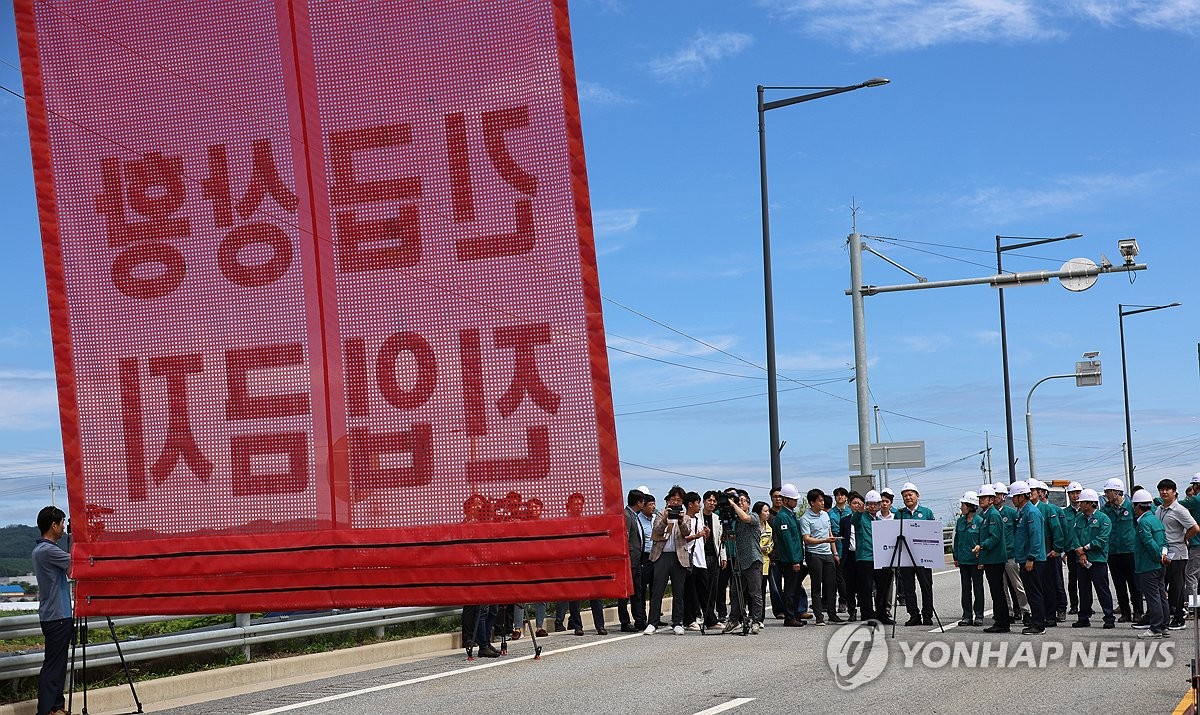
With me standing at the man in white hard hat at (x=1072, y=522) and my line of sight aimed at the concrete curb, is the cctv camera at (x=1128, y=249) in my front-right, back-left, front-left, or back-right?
back-right

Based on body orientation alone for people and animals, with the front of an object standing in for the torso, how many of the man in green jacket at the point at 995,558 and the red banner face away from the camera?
1

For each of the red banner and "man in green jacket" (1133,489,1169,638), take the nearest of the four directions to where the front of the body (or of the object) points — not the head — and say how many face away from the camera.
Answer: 1

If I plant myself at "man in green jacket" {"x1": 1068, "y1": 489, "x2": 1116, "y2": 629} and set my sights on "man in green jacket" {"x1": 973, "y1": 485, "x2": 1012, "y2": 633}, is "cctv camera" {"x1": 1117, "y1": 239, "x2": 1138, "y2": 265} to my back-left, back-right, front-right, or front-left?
back-right

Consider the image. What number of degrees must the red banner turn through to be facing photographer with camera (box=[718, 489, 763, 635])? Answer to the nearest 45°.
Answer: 0° — it already faces them

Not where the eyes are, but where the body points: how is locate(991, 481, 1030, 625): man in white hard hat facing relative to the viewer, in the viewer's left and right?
facing to the left of the viewer

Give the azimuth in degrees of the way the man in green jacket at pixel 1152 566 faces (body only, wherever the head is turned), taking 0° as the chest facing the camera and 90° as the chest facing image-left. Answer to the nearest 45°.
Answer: approximately 90°

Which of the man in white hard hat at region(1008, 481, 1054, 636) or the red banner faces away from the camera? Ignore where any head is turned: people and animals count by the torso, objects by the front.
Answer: the red banner

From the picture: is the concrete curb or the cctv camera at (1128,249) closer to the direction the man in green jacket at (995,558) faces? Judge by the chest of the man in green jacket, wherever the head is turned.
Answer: the concrete curb
